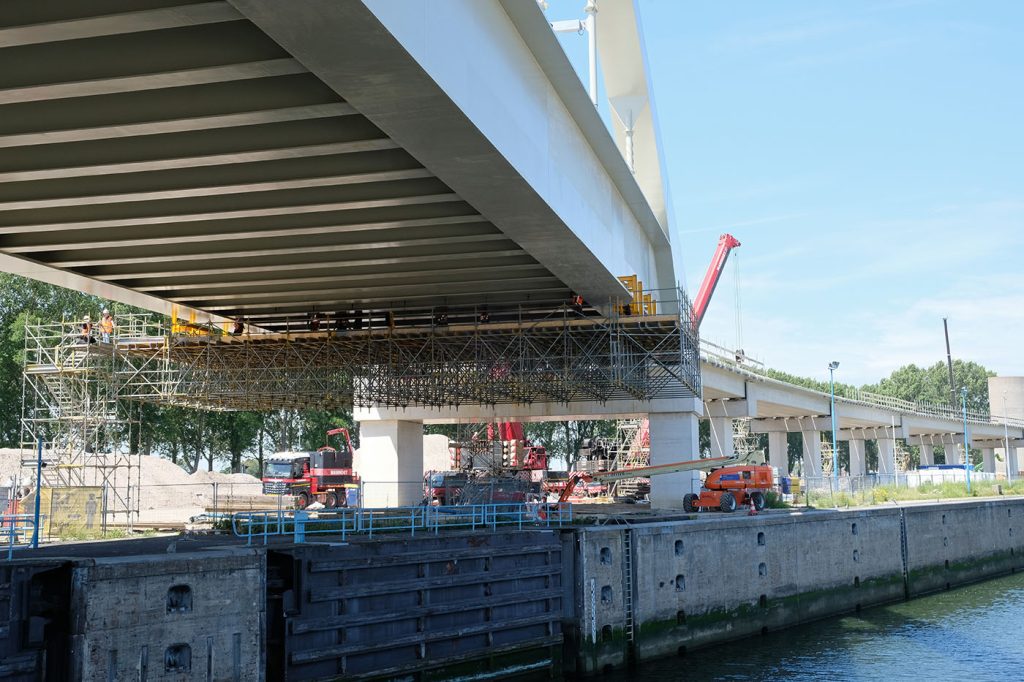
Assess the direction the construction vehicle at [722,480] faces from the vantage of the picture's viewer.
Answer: facing to the left of the viewer

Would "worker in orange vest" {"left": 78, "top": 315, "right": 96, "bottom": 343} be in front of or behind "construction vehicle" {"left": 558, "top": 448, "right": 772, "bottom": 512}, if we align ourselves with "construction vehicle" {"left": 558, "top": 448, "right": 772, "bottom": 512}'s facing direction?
in front

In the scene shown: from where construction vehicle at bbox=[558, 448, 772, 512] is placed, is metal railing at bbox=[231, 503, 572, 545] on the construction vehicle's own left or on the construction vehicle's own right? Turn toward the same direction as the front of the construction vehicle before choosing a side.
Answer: on the construction vehicle's own left
